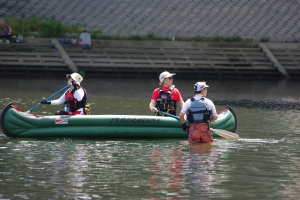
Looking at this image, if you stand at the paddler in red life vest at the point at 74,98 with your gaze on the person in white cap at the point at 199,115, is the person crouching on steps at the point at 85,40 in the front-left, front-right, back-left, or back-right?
back-left

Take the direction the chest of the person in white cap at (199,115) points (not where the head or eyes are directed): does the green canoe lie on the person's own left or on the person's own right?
on the person's own left

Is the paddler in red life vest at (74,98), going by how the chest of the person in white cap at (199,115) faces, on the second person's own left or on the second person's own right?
on the second person's own left

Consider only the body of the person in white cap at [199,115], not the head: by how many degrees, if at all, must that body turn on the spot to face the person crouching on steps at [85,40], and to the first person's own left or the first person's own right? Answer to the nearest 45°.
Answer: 0° — they already face them

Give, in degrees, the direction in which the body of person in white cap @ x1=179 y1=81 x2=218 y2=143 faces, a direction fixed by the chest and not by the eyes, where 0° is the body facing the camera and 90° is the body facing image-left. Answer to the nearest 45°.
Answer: approximately 180°
